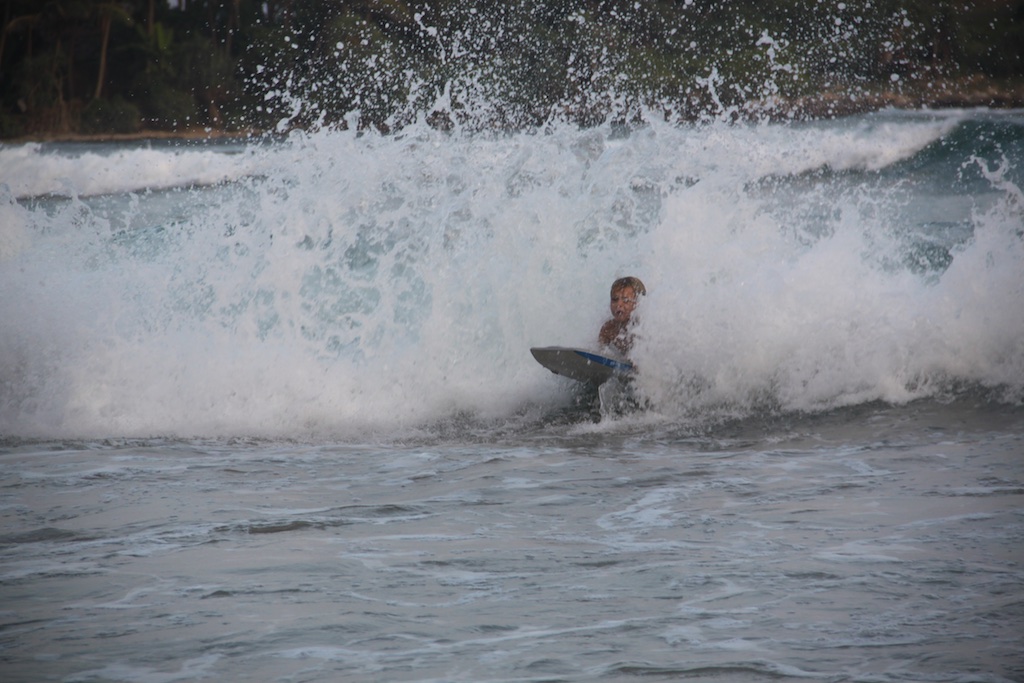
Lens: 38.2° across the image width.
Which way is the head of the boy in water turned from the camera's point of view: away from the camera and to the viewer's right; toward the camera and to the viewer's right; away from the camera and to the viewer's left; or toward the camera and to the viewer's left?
toward the camera and to the viewer's left

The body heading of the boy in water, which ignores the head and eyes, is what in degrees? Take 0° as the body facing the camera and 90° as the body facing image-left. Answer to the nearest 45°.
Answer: approximately 45°

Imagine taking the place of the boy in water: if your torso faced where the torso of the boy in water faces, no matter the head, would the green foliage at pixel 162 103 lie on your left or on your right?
on your right

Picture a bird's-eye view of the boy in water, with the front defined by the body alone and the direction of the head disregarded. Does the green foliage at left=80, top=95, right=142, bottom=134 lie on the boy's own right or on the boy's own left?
on the boy's own right
